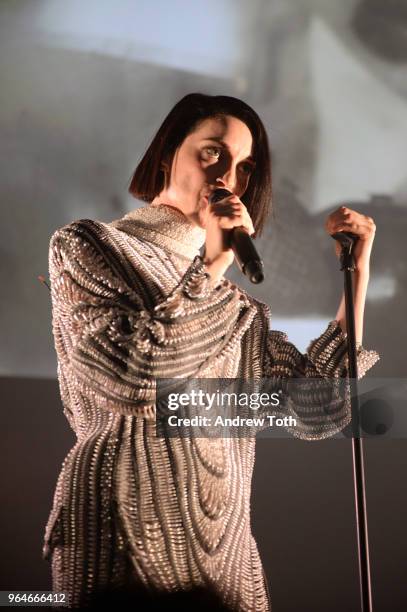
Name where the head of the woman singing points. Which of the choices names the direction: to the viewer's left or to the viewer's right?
to the viewer's right

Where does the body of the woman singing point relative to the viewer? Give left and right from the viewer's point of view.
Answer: facing the viewer and to the right of the viewer
